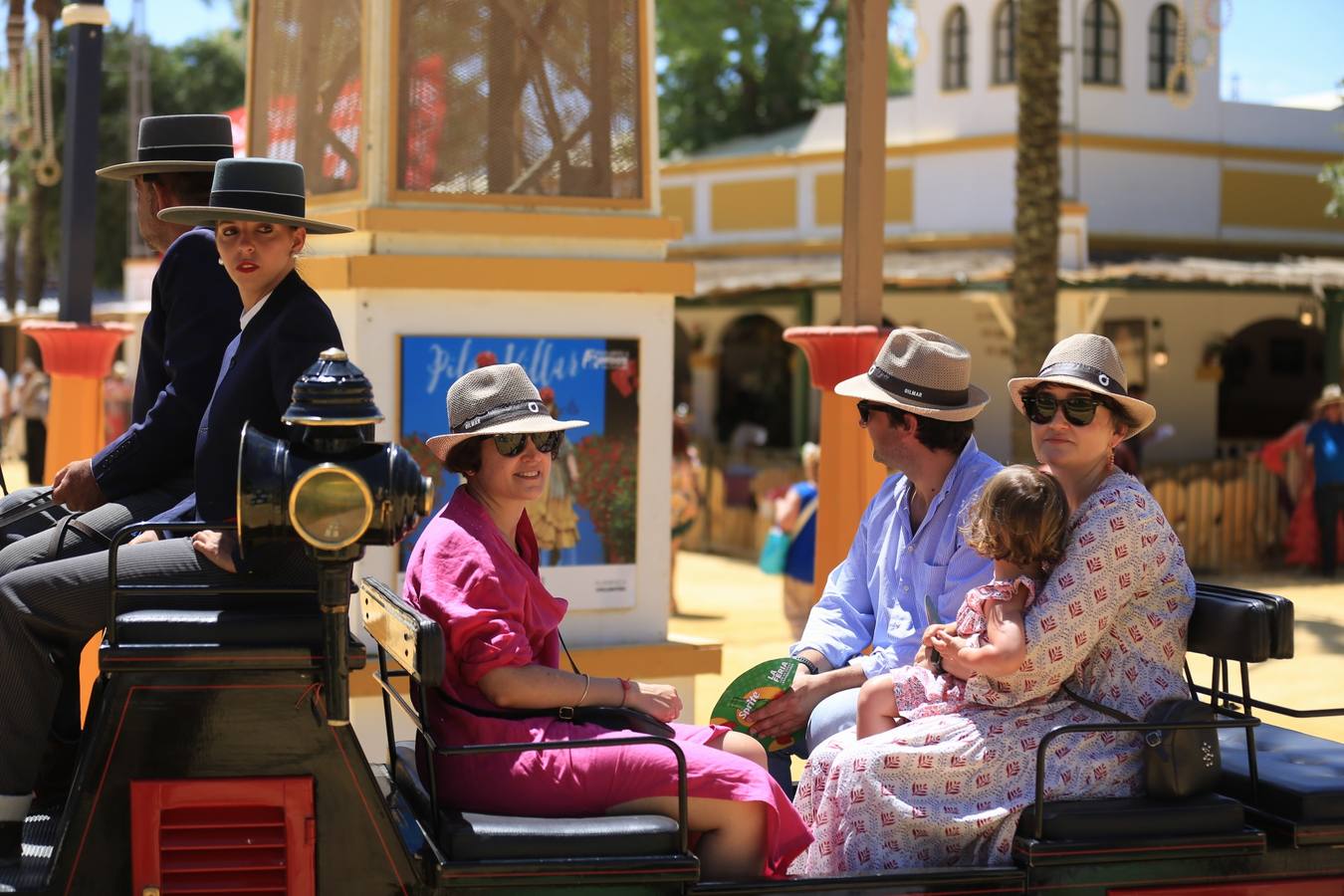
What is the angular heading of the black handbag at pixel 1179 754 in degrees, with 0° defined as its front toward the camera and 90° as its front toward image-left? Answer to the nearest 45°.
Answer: approximately 315°

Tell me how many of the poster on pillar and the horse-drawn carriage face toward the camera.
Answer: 1

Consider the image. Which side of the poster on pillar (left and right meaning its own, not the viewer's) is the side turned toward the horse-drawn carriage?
front

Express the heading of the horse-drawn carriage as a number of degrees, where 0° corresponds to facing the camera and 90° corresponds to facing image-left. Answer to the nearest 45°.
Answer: approximately 90°

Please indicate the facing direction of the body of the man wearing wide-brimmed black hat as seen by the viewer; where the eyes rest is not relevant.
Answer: to the viewer's left

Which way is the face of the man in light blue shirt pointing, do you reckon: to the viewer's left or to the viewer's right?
to the viewer's left

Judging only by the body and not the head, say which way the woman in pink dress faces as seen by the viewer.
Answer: to the viewer's right

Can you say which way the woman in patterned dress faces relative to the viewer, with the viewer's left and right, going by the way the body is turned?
facing to the left of the viewer
